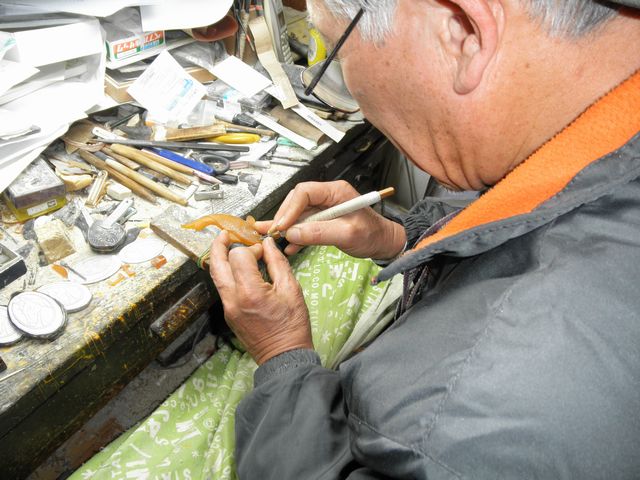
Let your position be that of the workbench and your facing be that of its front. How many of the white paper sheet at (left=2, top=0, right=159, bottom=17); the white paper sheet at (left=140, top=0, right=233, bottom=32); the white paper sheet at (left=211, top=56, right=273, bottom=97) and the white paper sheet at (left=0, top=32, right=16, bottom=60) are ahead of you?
0

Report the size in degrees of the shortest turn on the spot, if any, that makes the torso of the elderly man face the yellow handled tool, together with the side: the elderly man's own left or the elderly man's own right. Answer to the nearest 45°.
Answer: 0° — they already face it

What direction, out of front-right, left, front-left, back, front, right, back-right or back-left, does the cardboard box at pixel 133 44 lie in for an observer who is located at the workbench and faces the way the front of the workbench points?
back-left

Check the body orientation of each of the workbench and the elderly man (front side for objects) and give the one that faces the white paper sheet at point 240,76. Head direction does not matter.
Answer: the elderly man

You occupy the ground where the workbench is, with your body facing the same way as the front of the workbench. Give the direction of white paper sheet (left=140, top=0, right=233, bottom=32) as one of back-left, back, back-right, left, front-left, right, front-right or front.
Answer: back-left

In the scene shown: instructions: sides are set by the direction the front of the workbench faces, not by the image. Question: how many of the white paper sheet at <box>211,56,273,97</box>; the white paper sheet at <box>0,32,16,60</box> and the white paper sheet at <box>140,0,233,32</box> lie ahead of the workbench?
0

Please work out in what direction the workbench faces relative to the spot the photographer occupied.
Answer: facing the viewer and to the right of the viewer

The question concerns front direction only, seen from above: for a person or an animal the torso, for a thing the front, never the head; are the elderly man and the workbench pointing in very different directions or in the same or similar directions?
very different directions

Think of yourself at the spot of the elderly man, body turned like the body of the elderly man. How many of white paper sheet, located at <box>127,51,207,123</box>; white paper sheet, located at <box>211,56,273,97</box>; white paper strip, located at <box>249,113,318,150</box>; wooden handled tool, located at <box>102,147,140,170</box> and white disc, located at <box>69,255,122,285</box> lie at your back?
0

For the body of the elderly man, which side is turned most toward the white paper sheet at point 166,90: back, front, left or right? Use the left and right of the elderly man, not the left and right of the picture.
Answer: front

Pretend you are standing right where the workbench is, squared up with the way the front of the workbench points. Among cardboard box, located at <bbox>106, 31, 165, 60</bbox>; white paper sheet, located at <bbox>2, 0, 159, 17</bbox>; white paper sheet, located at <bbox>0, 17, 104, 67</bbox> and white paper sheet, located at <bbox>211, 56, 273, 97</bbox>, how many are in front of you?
0

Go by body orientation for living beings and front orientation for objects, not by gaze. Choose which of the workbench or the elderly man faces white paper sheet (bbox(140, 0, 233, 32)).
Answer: the elderly man

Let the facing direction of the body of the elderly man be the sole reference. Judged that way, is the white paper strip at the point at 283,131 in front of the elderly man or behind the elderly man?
in front

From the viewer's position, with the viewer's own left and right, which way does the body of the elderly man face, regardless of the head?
facing away from the viewer and to the left of the viewer

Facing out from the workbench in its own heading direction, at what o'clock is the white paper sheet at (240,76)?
The white paper sheet is roughly at 8 o'clock from the workbench.
